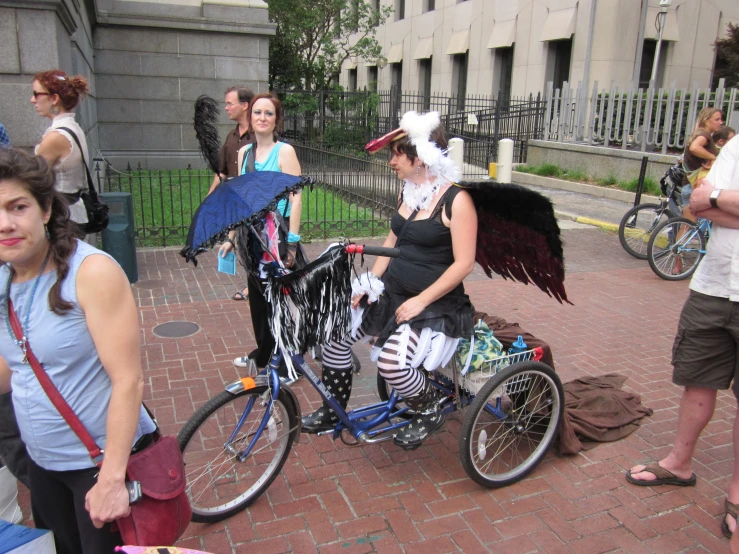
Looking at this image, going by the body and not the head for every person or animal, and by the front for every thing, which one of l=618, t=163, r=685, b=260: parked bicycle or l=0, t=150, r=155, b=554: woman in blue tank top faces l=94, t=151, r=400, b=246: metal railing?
the parked bicycle

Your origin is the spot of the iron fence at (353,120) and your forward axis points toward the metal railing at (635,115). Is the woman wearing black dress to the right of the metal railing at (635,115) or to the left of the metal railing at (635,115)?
right

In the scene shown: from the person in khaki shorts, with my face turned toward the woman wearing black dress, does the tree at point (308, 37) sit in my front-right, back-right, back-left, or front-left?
front-right

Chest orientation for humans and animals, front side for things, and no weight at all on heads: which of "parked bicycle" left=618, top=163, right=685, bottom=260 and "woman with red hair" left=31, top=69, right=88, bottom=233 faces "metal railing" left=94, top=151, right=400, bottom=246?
the parked bicycle

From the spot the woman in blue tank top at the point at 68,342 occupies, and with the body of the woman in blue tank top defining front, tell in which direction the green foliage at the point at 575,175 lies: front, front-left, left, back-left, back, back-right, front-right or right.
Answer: back

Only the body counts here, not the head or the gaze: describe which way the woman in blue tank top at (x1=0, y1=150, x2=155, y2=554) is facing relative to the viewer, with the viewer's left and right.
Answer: facing the viewer and to the left of the viewer

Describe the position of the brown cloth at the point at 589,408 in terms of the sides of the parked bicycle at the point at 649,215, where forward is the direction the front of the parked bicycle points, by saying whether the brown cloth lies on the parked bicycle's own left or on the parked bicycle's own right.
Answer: on the parked bicycle's own left

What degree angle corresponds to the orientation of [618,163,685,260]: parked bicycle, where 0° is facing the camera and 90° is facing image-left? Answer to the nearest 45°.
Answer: approximately 90°

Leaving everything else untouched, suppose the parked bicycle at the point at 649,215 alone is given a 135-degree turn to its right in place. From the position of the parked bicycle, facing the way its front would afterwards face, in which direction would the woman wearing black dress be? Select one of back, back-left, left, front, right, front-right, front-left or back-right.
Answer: back-right
